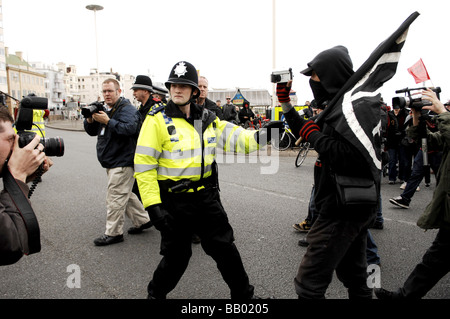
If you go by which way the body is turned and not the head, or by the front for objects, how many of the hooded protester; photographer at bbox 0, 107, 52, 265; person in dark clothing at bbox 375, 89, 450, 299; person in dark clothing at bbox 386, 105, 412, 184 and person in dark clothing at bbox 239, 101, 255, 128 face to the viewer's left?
2

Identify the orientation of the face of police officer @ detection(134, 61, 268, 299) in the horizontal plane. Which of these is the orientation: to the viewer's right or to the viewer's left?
to the viewer's left

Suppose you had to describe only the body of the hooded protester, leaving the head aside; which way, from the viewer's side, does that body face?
to the viewer's left

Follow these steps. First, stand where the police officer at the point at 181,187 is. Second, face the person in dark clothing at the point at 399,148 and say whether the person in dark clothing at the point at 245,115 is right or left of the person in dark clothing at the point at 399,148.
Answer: left

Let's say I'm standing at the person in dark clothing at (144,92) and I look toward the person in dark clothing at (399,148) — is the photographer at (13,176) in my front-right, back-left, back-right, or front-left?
back-right

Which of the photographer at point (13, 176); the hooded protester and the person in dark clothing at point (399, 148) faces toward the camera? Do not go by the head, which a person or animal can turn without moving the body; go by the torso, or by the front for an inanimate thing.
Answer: the person in dark clothing

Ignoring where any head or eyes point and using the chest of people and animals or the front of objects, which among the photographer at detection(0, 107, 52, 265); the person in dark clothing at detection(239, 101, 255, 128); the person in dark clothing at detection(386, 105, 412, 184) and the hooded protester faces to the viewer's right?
the photographer

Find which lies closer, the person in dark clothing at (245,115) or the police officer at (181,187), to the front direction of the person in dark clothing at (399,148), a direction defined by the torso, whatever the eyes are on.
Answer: the police officer

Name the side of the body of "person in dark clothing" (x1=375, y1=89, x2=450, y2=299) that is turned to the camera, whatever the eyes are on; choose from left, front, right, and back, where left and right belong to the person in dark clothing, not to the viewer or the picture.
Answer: left

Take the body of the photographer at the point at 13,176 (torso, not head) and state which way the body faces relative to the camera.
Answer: to the viewer's right

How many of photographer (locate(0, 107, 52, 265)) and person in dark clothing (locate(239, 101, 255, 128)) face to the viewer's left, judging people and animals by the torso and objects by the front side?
0

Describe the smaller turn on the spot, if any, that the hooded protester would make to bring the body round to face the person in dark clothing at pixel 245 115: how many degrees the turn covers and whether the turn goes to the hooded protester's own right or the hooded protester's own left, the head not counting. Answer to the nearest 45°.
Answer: approximately 90° to the hooded protester's own right

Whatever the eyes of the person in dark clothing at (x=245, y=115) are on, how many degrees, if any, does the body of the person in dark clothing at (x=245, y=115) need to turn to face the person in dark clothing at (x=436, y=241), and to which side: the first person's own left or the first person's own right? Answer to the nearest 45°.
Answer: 0° — they already face them

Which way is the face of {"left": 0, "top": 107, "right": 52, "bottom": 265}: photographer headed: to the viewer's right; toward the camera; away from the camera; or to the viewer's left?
to the viewer's right
